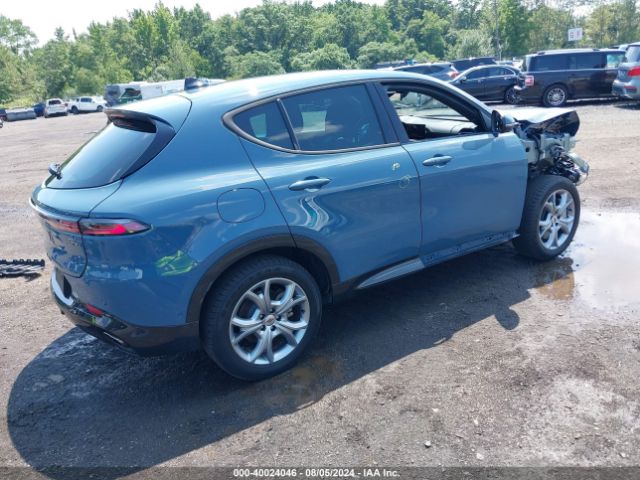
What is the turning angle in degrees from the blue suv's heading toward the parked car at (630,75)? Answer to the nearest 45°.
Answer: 0° — it already faces it

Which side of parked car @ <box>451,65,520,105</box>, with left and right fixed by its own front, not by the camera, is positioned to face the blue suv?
left

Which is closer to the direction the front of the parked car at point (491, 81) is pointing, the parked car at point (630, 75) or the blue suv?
the blue suv

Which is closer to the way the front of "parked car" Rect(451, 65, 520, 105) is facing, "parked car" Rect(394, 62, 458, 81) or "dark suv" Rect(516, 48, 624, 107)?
the parked car

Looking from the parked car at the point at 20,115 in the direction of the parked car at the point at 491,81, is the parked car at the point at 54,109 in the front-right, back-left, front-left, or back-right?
front-left

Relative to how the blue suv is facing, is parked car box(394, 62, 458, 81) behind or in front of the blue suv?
in front

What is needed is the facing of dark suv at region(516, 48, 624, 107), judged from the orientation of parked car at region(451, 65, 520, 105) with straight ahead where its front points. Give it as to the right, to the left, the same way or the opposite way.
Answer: the opposite way

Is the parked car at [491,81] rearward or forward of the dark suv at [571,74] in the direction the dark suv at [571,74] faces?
rearward

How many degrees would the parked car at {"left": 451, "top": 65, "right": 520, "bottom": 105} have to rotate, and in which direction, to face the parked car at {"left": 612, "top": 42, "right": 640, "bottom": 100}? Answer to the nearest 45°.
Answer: approximately 135° to its left

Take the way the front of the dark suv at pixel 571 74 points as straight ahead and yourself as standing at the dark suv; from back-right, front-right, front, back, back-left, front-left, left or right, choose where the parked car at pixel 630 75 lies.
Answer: front-right

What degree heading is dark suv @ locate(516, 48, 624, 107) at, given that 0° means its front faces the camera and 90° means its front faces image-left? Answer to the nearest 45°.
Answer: approximately 270°

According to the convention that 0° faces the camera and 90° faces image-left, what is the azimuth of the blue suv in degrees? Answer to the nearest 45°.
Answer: approximately 225°

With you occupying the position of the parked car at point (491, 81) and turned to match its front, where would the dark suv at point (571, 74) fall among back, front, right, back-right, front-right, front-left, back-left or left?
back-left

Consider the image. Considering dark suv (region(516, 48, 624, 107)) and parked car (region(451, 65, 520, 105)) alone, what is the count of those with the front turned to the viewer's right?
1

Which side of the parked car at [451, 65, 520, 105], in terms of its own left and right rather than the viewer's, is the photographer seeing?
left
